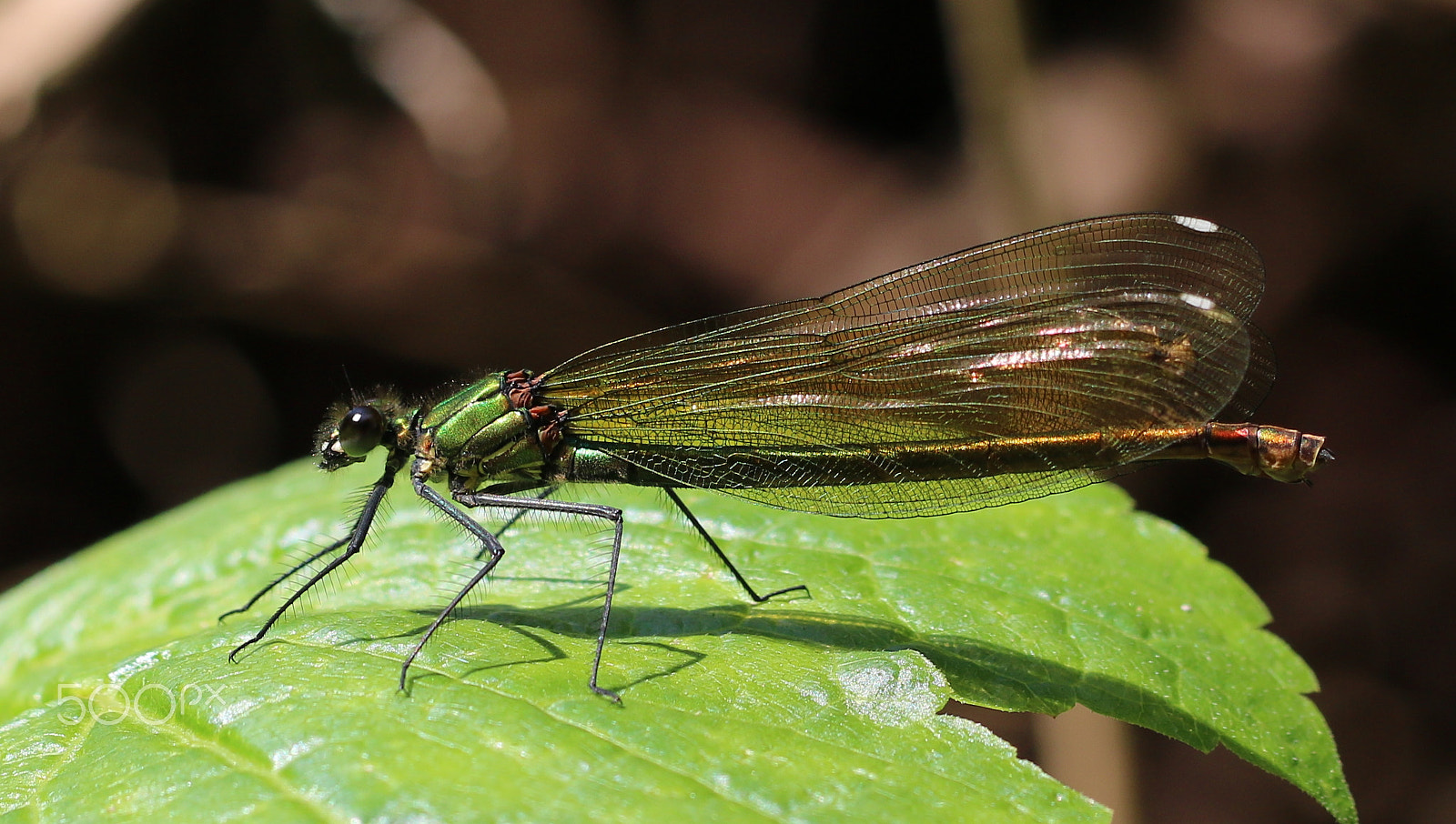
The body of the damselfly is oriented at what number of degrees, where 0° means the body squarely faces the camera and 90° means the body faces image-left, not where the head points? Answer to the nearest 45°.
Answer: approximately 90°
